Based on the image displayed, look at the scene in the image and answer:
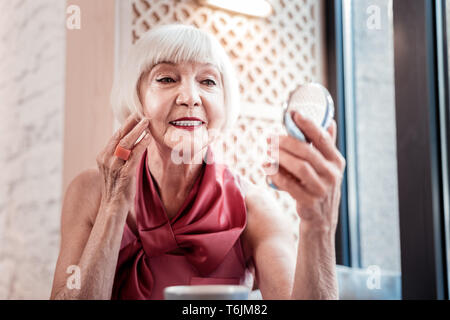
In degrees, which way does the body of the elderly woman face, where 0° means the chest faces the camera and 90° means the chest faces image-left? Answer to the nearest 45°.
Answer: approximately 0°
